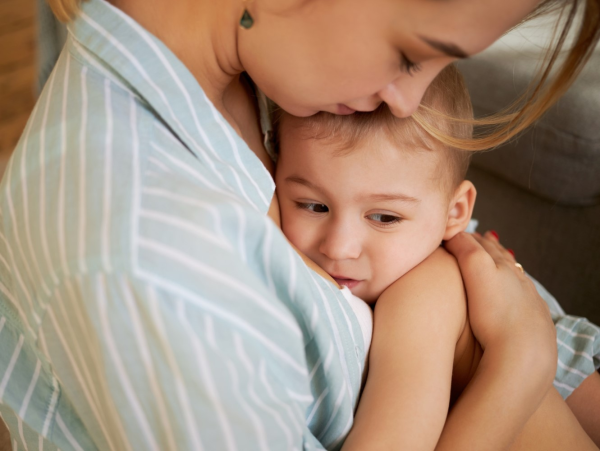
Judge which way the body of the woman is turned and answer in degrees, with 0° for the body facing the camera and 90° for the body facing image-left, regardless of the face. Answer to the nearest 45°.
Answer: approximately 270°

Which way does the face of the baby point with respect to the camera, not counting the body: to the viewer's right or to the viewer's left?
to the viewer's left
